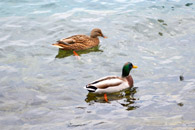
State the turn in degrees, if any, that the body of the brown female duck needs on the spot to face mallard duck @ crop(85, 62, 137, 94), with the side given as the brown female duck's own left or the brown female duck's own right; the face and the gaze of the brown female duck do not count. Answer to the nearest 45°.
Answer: approximately 90° to the brown female duck's own right

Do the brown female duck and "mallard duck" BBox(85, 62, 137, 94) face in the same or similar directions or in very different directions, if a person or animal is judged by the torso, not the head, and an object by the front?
same or similar directions

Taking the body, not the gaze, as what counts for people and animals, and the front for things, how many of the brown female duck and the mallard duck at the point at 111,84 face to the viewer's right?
2

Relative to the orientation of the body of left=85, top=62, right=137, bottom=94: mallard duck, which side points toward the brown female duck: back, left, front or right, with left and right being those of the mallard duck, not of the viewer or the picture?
left

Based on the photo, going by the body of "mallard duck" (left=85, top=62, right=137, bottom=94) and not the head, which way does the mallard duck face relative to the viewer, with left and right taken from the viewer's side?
facing to the right of the viewer

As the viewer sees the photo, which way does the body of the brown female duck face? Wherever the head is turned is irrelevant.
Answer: to the viewer's right
